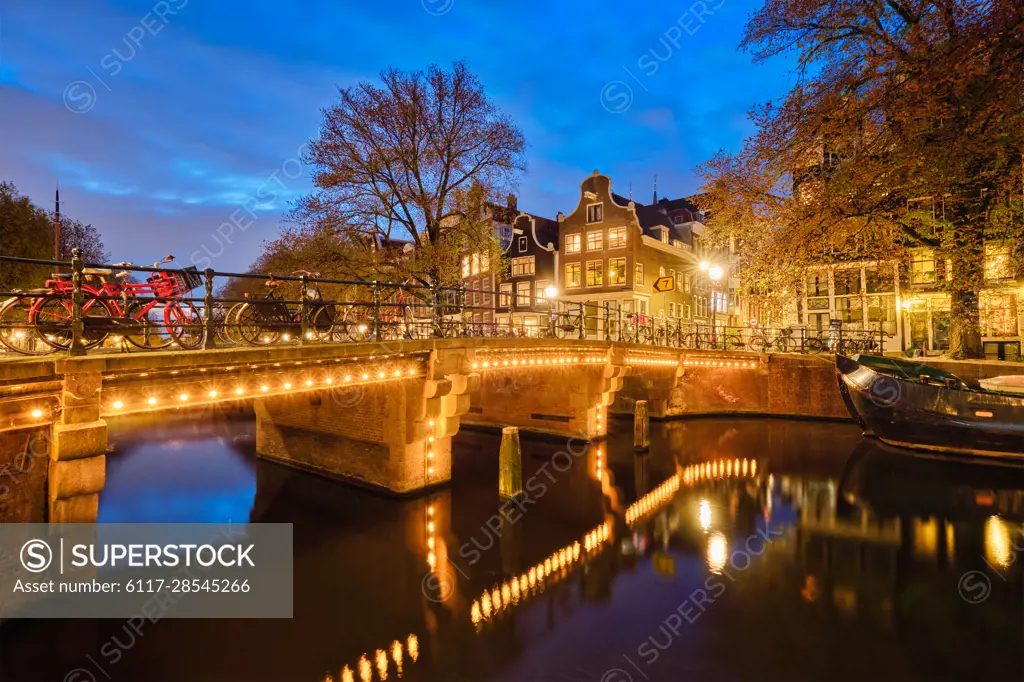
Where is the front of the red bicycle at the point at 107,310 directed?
to the viewer's right

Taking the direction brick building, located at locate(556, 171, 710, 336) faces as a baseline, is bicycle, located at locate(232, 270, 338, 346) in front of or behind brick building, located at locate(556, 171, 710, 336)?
in front

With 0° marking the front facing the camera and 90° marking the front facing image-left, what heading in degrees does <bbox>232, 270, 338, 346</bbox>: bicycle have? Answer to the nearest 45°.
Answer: approximately 270°

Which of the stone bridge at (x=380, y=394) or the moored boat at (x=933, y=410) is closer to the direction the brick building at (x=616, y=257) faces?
the stone bridge

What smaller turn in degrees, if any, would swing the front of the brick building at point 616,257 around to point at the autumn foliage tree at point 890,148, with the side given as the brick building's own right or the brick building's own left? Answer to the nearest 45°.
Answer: approximately 90° to the brick building's own left

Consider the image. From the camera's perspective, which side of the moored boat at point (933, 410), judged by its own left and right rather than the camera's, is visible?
left

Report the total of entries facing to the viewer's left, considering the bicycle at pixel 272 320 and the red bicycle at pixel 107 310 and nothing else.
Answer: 0

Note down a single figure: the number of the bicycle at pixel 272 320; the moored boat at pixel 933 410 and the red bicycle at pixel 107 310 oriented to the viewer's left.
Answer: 1

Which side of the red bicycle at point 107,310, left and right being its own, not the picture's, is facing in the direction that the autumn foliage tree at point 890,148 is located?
front

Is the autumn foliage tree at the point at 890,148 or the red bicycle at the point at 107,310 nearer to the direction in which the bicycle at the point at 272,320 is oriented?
the autumn foliage tree

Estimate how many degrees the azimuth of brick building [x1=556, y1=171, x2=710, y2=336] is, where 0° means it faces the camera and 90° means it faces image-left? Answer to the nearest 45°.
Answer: approximately 45°

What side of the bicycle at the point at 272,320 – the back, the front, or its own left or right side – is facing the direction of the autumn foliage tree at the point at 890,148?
front
